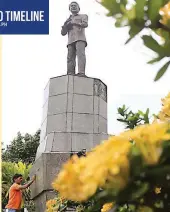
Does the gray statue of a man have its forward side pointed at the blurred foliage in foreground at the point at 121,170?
yes

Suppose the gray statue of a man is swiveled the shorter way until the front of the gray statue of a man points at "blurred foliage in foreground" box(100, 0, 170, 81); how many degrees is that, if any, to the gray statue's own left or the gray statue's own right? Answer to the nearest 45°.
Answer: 0° — it already faces it

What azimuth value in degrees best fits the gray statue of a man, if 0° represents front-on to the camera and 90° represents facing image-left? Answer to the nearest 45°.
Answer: approximately 0°
